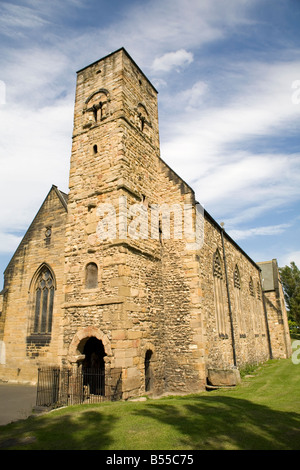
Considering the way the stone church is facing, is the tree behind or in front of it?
behind

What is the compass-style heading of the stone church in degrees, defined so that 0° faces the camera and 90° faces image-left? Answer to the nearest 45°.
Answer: approximately 45°
